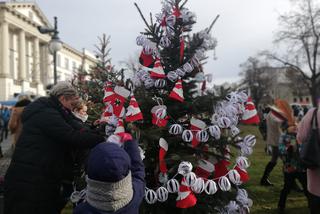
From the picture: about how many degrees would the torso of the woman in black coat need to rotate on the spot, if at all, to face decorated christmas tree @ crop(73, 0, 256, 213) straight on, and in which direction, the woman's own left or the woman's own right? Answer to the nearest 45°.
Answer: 0° — they already face it

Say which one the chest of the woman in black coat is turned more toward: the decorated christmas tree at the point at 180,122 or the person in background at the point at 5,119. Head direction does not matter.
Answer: the decorated christmas tree

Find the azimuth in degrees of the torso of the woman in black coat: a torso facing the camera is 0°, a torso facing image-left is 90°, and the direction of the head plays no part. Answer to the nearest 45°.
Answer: approximately 270°

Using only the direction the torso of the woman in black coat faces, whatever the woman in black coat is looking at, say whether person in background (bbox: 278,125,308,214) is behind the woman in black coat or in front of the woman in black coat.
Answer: in front

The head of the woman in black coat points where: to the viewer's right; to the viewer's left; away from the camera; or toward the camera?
to the viewer's right

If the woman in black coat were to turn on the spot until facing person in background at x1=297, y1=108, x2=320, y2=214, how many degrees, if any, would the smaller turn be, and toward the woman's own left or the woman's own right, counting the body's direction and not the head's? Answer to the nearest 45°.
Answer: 0° — they already face them
